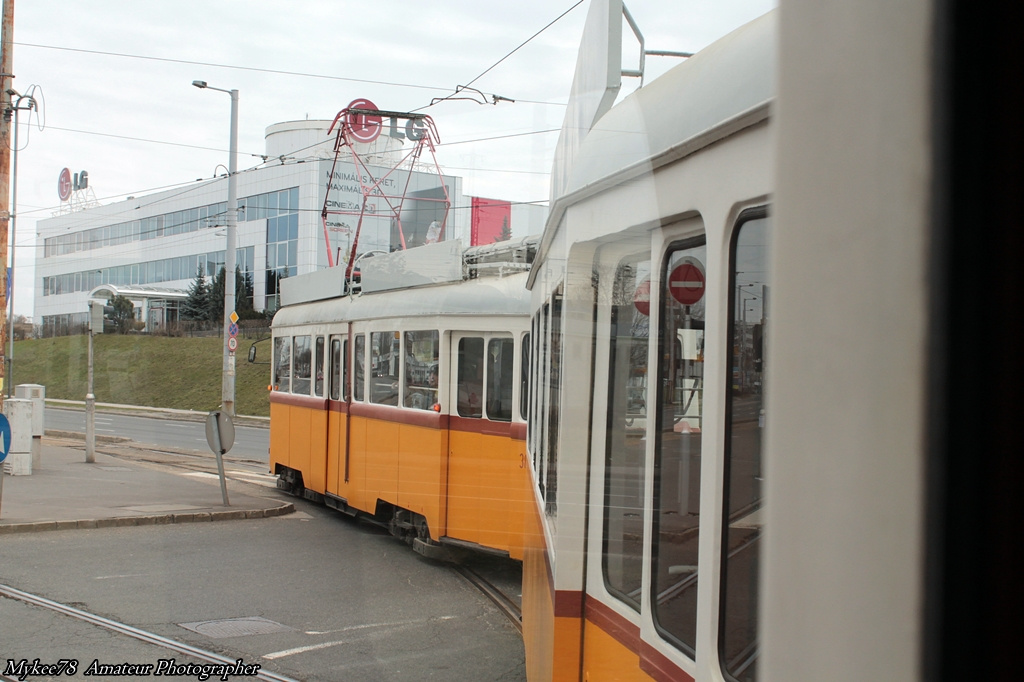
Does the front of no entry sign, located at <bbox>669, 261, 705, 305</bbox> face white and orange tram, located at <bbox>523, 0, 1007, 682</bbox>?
yes

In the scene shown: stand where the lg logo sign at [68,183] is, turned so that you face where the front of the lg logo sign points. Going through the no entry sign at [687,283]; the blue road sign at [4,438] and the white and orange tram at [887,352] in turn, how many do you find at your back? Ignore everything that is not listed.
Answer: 0

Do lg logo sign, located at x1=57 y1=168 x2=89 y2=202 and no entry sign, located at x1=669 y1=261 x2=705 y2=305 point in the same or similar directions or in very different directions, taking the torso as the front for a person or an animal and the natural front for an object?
same or similar directions

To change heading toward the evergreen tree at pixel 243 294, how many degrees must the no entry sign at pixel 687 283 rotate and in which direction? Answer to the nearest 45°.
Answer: approximately 135° to its right

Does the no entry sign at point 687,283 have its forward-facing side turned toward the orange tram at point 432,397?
no

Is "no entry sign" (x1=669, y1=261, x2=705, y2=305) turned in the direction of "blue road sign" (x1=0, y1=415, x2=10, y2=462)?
no

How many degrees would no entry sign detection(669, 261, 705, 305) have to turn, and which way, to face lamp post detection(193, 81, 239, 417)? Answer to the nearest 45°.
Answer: approximately 135° to its right

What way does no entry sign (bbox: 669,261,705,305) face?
toward the camera

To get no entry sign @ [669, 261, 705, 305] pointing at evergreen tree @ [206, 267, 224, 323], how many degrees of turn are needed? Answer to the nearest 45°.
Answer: approximately 135° to its right

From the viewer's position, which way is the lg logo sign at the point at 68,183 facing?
facing the viewer and to the left of the viewer

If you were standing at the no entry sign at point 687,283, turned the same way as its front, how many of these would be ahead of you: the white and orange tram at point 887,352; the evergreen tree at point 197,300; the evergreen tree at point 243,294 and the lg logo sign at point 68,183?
1

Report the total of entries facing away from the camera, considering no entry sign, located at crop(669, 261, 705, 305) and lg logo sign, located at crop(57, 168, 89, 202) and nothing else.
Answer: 0

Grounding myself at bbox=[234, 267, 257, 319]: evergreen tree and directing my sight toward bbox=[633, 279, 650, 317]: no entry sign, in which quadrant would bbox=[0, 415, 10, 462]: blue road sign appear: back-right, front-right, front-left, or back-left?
front-right

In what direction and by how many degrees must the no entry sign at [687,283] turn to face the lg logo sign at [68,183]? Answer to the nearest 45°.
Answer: approximately 135° to its right
